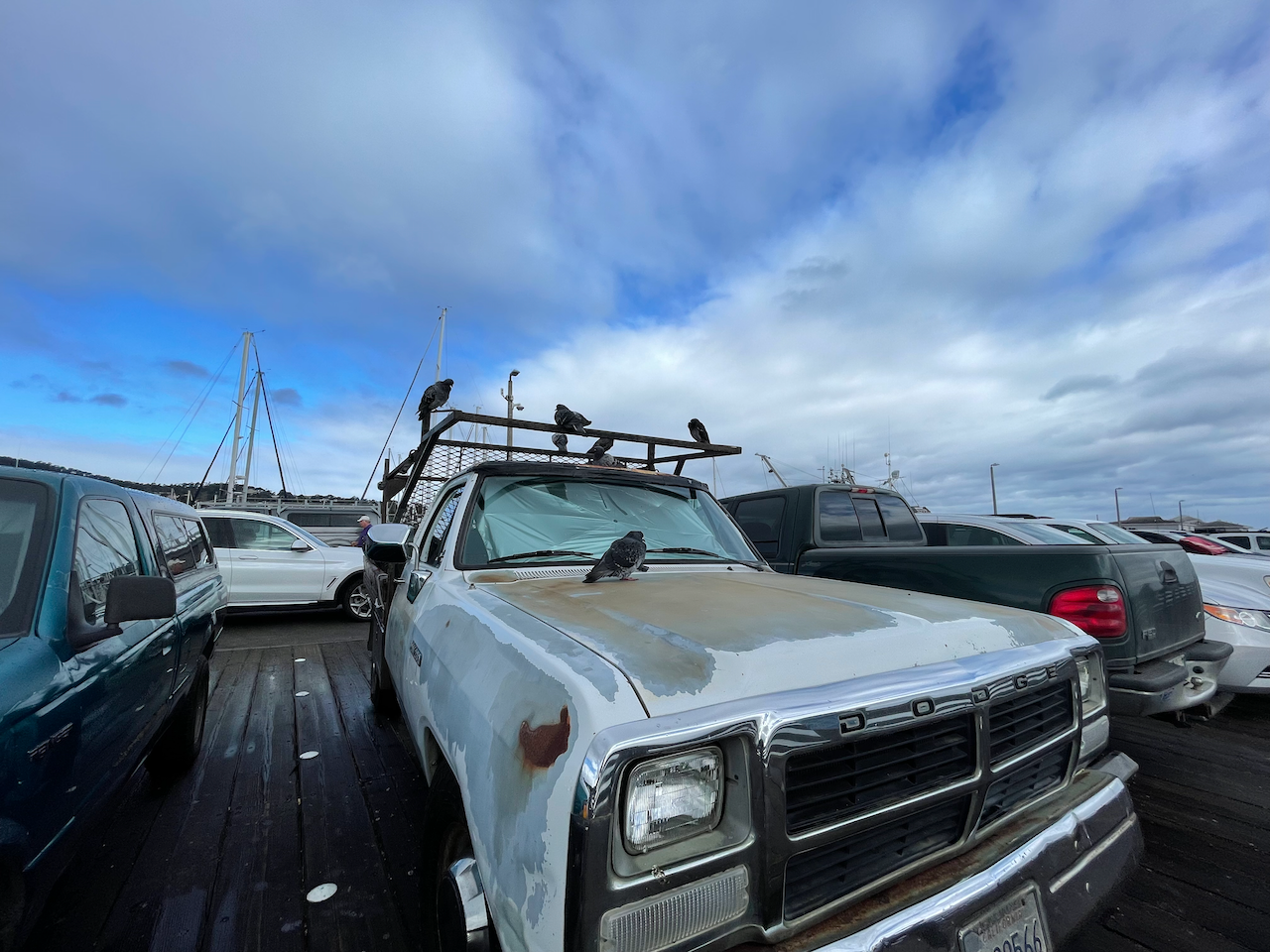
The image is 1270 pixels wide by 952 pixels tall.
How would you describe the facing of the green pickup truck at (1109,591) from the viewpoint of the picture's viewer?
facing away from the viewer and to the left of the viewer

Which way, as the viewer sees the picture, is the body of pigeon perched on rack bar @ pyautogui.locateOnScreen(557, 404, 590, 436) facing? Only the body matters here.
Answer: to the viewer's left

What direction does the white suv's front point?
to the viewer's right

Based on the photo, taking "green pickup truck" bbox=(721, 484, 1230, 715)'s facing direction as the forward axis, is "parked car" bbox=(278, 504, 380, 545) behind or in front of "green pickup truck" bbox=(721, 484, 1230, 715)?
in front

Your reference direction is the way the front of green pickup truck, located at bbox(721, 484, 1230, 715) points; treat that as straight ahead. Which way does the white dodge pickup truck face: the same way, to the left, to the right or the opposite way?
the opposite way

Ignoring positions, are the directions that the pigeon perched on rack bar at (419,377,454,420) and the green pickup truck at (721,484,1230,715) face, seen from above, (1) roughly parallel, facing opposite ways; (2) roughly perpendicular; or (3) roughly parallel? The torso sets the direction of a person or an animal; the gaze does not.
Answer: roughly perpendicular

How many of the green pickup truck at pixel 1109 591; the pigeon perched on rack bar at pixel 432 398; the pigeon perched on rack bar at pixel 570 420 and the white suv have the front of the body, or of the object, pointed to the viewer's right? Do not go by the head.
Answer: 2

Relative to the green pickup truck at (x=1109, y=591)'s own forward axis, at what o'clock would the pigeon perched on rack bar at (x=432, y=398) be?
The pigeon perched on rack bar is roughly at 10 o'clock from the green pickup truck.

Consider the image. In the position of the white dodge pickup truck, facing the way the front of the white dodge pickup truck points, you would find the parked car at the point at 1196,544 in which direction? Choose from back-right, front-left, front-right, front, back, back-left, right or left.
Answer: left

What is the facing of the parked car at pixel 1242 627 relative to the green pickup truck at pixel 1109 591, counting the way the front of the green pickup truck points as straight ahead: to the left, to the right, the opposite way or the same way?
the opposite way

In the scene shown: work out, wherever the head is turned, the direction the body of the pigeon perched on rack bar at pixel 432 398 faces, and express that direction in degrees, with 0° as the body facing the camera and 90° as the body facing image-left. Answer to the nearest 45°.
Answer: approximately 270°
